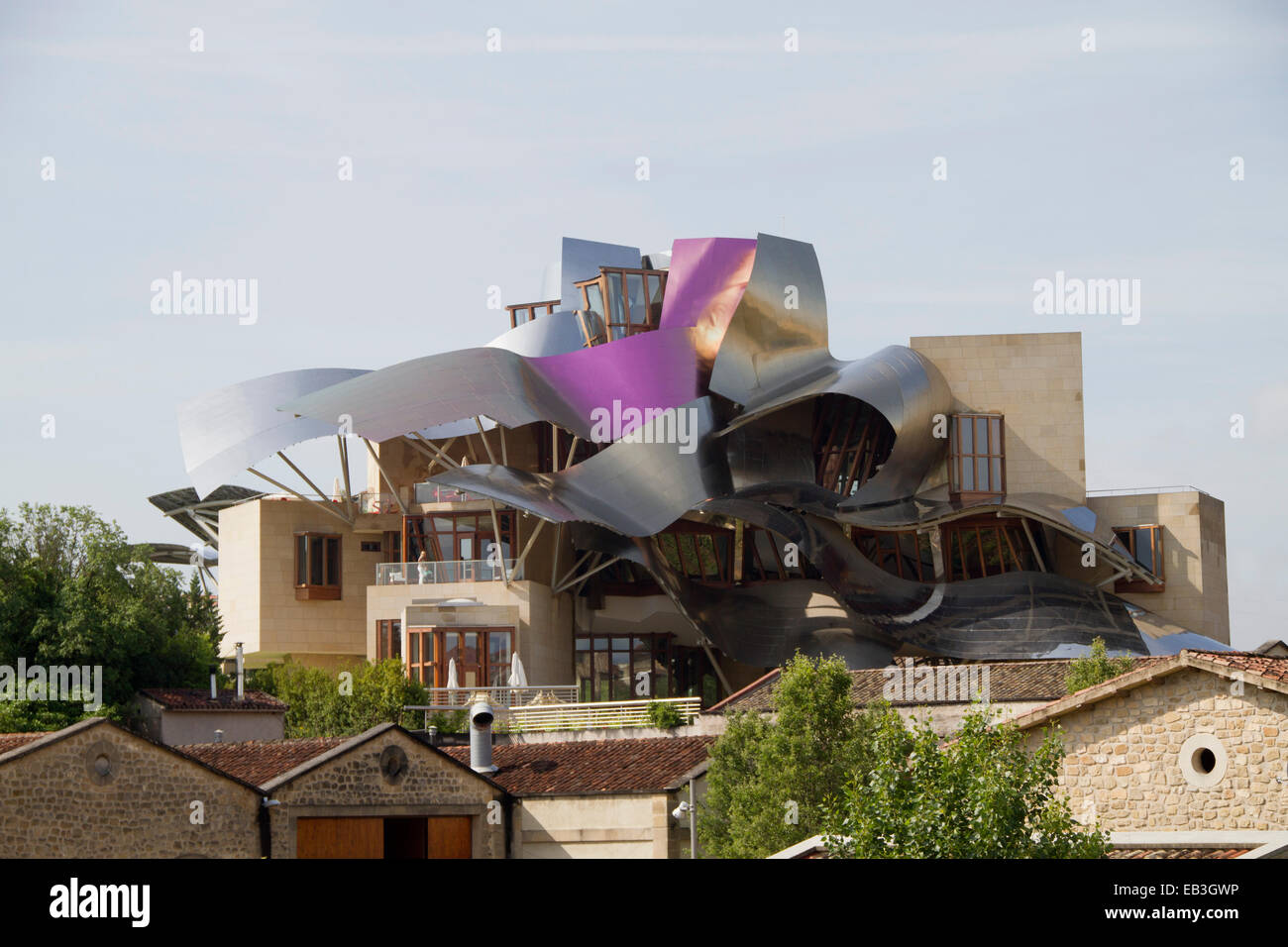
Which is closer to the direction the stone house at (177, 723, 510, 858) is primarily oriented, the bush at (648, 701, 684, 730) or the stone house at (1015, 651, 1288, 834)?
the stone house

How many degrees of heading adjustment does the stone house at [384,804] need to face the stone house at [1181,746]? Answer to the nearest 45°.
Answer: approximately 45° to its left

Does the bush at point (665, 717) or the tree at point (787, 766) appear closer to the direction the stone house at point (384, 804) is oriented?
the tree

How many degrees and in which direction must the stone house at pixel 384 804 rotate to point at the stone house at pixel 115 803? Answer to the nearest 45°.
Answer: approximately 45° to its right

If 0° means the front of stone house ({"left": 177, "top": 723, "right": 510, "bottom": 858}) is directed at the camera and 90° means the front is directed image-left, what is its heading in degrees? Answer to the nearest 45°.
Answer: approximately 0°

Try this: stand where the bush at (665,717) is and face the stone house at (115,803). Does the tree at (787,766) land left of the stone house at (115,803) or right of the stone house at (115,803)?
left

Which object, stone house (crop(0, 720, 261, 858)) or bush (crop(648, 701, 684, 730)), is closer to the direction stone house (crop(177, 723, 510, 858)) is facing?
the stone house

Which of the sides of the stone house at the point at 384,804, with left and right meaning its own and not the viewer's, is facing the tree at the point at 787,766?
left

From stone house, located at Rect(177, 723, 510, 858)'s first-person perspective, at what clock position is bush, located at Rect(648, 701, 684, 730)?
The bush is roughly at 7 o'clock from the stone house.
